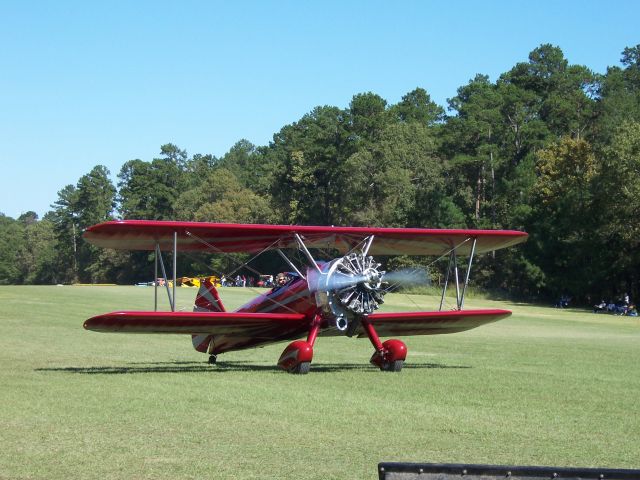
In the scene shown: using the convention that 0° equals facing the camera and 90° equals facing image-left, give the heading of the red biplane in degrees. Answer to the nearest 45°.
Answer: approximately 315°
